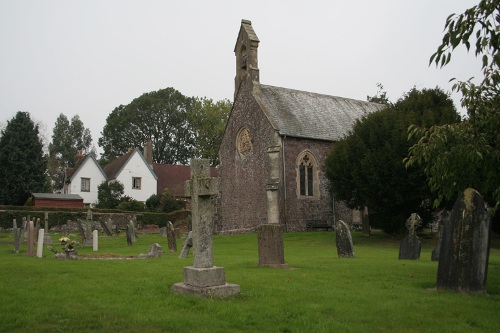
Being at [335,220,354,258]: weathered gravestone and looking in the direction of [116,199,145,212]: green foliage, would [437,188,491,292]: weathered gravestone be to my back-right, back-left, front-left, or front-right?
back-left

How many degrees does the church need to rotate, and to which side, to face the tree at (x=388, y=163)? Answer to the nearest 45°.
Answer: approximately 90° to its left

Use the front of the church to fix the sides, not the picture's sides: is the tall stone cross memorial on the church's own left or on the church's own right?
on the church's own left

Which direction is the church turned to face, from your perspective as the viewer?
facing the viewer and to the left of the viewer

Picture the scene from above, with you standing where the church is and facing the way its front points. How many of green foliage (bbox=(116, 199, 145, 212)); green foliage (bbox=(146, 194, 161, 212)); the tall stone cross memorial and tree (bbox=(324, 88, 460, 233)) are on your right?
2

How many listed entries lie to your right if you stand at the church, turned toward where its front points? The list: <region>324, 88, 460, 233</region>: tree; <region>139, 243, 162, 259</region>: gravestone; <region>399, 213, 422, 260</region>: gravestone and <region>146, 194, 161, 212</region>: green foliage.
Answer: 1

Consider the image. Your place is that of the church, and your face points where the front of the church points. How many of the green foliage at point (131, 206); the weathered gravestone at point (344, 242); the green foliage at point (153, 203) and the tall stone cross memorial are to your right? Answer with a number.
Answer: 2

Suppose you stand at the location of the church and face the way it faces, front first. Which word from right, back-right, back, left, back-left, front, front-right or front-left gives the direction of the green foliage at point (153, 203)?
right

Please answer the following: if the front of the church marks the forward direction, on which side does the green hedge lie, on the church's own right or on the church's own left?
on the church's own right
